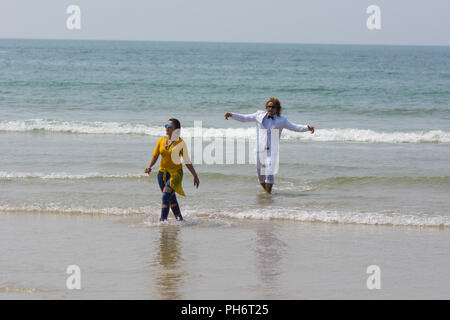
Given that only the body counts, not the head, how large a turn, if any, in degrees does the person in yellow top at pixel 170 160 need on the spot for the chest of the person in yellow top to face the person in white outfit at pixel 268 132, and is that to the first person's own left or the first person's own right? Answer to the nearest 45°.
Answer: approximately 180°

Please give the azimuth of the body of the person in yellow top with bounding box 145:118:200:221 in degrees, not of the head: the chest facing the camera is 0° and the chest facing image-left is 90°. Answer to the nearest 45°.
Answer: approximately 45°

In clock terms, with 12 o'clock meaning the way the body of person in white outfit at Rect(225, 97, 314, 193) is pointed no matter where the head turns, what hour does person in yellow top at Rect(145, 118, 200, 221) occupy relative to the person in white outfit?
The person in yellow top is roughly at 1 o'clock from the person in white outfit.

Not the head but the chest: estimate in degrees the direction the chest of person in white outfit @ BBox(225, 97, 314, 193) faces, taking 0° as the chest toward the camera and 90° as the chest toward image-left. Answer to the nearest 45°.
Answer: approximately 0°
